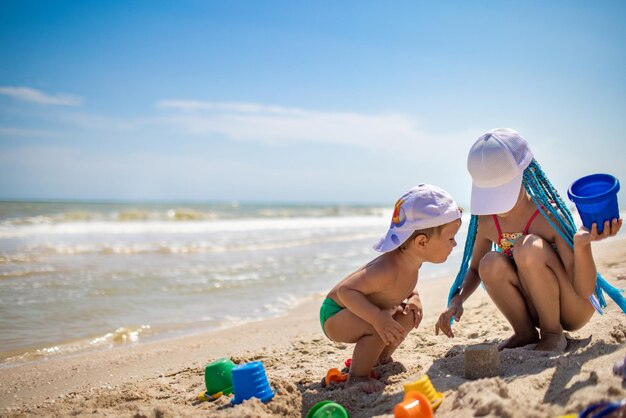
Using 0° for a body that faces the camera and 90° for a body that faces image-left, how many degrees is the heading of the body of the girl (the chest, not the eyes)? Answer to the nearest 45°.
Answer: approximately 45°

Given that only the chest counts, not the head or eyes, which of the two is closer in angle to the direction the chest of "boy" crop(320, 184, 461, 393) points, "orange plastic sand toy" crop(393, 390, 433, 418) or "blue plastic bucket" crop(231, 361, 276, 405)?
the orange plastic sand toy

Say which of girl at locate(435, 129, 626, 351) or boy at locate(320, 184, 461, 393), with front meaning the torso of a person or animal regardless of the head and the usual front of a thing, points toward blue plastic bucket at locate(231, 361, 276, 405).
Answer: the girl

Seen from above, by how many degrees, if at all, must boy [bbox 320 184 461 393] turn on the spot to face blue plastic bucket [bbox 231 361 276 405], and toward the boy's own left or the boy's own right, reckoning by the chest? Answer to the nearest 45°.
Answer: approximately 135° to the boy's own right

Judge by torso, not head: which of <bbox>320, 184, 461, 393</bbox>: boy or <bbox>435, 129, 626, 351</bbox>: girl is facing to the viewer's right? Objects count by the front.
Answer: the boy

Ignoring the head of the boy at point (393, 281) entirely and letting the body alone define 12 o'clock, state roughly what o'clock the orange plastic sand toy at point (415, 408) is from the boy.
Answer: The orange plastic sand toy is roughly at 3 o'clock from the boy.

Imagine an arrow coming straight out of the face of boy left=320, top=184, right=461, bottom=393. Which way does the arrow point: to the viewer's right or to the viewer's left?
to the viewer's right

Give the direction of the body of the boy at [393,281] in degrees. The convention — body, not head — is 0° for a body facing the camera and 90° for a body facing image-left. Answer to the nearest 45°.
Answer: approximately 270°
